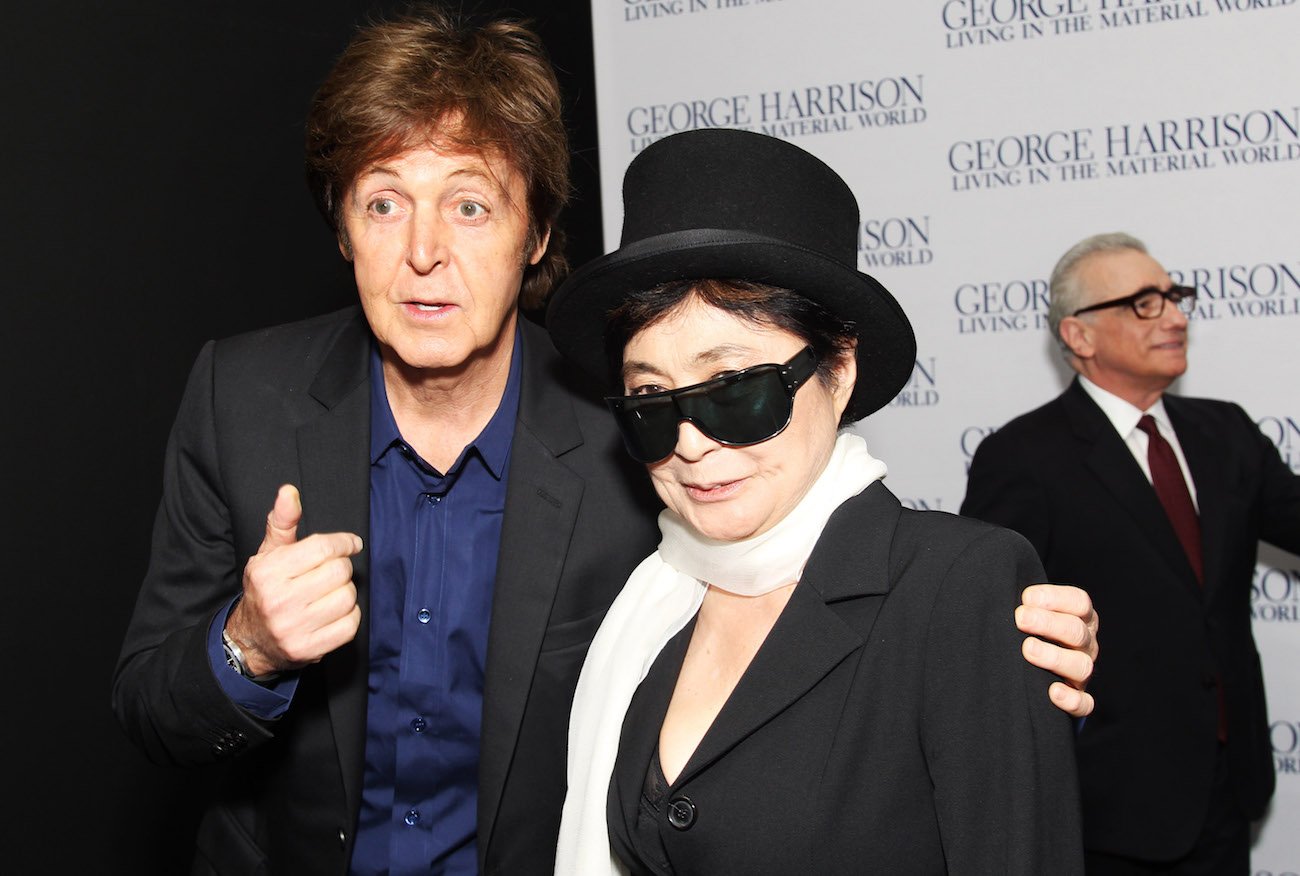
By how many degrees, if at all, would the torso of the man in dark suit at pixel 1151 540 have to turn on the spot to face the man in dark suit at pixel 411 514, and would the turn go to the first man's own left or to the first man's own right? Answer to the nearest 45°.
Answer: approximately 90° to the first man's own right

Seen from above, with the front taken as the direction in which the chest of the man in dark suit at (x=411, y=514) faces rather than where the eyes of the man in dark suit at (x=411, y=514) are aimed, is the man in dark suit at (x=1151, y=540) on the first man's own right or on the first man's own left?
on the first man's own left

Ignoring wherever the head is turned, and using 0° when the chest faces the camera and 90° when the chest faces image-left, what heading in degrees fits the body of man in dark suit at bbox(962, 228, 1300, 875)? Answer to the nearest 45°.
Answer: approximately 315°

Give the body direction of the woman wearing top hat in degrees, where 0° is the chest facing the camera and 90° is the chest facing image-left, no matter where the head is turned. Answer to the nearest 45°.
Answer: approximately 45°

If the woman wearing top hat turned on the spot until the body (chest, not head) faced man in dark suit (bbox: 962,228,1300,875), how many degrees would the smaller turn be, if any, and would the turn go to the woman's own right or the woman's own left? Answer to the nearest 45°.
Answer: approximately 180°

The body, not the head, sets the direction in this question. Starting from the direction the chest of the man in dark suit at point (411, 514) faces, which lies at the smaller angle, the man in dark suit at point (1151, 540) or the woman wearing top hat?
the woman wearing top hat

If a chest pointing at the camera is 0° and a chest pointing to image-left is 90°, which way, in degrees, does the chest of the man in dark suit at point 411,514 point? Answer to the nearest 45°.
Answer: approximately 0°

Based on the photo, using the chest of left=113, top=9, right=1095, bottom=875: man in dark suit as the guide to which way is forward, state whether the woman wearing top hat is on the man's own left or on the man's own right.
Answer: on the man's own left

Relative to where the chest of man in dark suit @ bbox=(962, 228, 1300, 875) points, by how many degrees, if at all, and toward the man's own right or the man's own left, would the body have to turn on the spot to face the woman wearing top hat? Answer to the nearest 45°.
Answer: approximately 45° to the man's own right
